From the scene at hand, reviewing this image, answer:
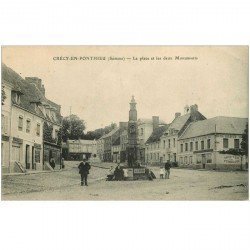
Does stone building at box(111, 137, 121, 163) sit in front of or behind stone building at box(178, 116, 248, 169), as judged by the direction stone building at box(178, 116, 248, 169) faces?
in front

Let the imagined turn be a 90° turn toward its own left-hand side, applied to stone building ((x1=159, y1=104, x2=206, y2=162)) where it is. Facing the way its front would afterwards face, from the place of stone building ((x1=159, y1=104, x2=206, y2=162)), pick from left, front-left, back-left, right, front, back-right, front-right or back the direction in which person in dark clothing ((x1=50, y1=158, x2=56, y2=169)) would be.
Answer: back-right

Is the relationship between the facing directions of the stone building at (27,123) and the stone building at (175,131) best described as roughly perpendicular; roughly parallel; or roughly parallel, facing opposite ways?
roughly perpendicular
